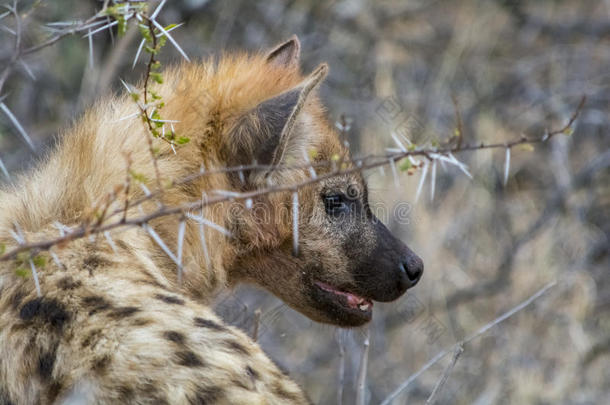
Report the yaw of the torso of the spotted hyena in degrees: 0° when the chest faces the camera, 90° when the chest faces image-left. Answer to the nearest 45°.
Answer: approximately 270°
